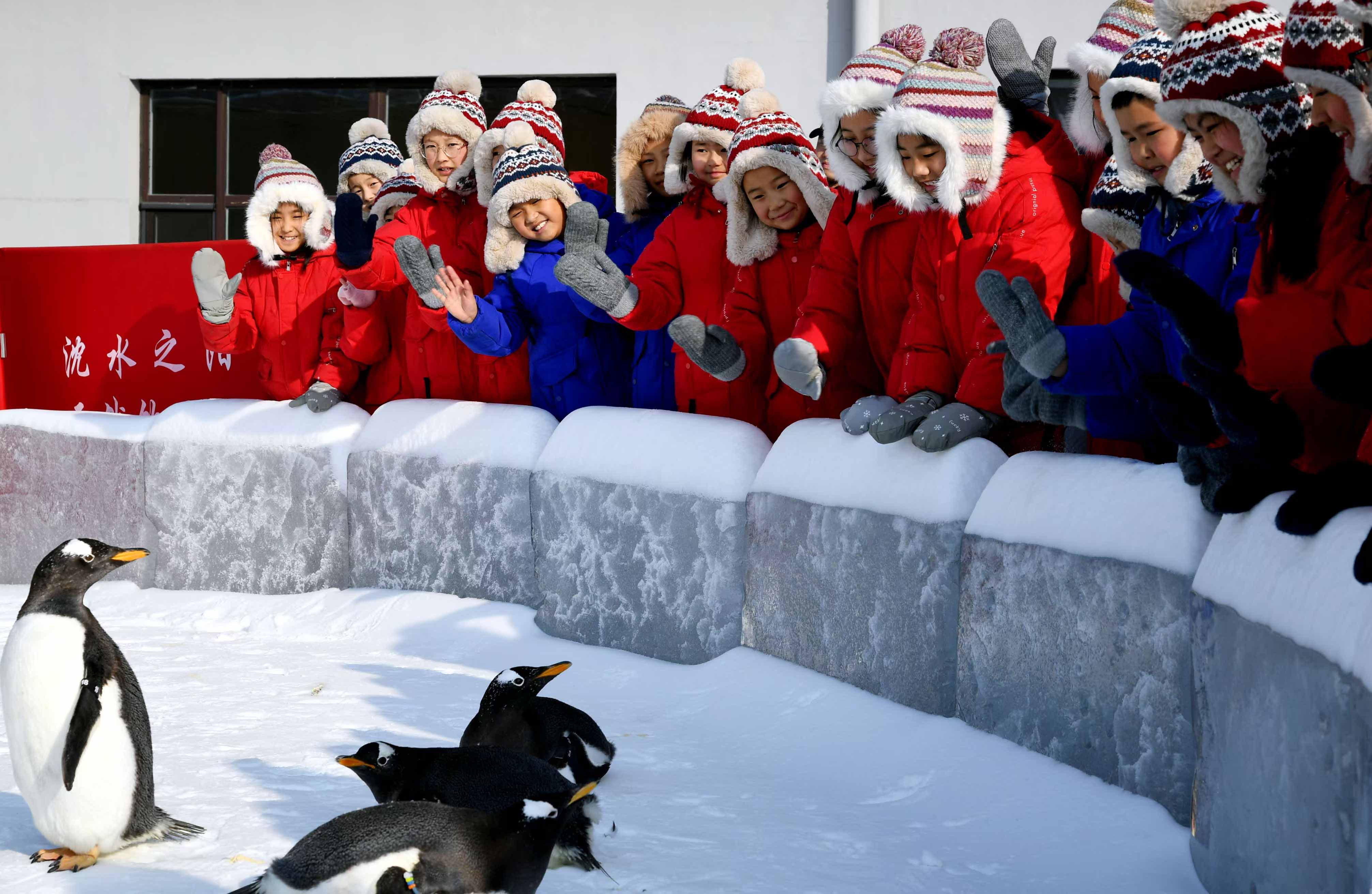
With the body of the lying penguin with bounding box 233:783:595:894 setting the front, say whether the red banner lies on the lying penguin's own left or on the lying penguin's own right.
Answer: on the lying penguin's own left

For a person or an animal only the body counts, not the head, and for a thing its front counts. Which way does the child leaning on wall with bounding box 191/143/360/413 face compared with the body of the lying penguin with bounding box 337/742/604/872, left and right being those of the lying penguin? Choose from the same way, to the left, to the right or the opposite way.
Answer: to the left

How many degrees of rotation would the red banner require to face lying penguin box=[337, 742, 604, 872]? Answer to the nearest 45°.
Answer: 0° — it already faces it

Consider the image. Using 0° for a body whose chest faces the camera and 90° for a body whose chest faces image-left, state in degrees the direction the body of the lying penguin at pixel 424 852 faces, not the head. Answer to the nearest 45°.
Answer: approximately 270°

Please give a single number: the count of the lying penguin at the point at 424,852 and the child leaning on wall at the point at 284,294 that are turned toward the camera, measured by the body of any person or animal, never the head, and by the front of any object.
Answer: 1

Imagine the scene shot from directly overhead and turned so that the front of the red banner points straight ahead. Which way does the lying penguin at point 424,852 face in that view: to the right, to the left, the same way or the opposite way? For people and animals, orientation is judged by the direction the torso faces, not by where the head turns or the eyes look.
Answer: to the left

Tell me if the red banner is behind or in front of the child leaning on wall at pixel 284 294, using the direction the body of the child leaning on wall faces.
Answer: behind

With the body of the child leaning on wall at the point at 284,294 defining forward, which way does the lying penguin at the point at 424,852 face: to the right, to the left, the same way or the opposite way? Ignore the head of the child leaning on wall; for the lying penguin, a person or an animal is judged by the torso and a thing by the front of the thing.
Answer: to the left

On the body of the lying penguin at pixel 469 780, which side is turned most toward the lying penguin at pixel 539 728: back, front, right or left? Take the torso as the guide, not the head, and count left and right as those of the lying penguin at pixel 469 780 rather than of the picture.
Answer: right

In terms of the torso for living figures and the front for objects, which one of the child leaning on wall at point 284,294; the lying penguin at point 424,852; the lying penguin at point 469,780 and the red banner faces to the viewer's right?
the lying penguin at point 424,852

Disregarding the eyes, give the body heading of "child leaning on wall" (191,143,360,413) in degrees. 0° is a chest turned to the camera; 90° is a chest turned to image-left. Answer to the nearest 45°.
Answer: approximately 0°

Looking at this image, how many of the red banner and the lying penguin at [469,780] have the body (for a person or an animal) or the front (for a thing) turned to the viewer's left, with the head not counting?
1

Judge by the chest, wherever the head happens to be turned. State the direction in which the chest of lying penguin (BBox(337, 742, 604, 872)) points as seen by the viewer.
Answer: to the viewer's left

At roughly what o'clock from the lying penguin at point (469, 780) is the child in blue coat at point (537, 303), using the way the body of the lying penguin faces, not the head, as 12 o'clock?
The child in blue coat is roughly at 3 o'clock from the lying penguin.

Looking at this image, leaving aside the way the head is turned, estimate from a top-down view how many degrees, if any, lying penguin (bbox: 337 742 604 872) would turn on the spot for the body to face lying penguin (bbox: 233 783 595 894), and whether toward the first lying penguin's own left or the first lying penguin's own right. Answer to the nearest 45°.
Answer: approximately 90° to the first lying penguin's own left

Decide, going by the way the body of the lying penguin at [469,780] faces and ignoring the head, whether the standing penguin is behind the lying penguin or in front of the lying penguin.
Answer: in front
